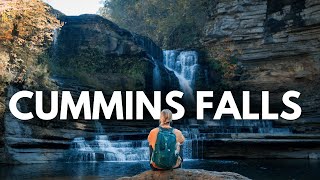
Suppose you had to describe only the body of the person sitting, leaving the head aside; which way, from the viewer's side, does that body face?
away from the camera

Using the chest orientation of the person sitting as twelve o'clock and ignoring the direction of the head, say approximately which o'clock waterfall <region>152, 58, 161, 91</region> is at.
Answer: The waterfall is roughly at 12 o'clock from the person sitting.

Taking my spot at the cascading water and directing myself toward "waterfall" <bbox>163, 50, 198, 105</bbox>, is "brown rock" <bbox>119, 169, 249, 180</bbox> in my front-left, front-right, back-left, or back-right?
back-right

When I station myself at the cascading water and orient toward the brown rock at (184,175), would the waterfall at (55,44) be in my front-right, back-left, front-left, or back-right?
back-right

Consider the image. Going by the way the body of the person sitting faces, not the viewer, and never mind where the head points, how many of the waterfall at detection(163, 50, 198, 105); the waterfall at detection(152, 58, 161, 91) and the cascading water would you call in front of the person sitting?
3

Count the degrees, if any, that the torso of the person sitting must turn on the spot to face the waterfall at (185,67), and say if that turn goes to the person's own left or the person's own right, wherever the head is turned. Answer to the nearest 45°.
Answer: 0° — they already face it
